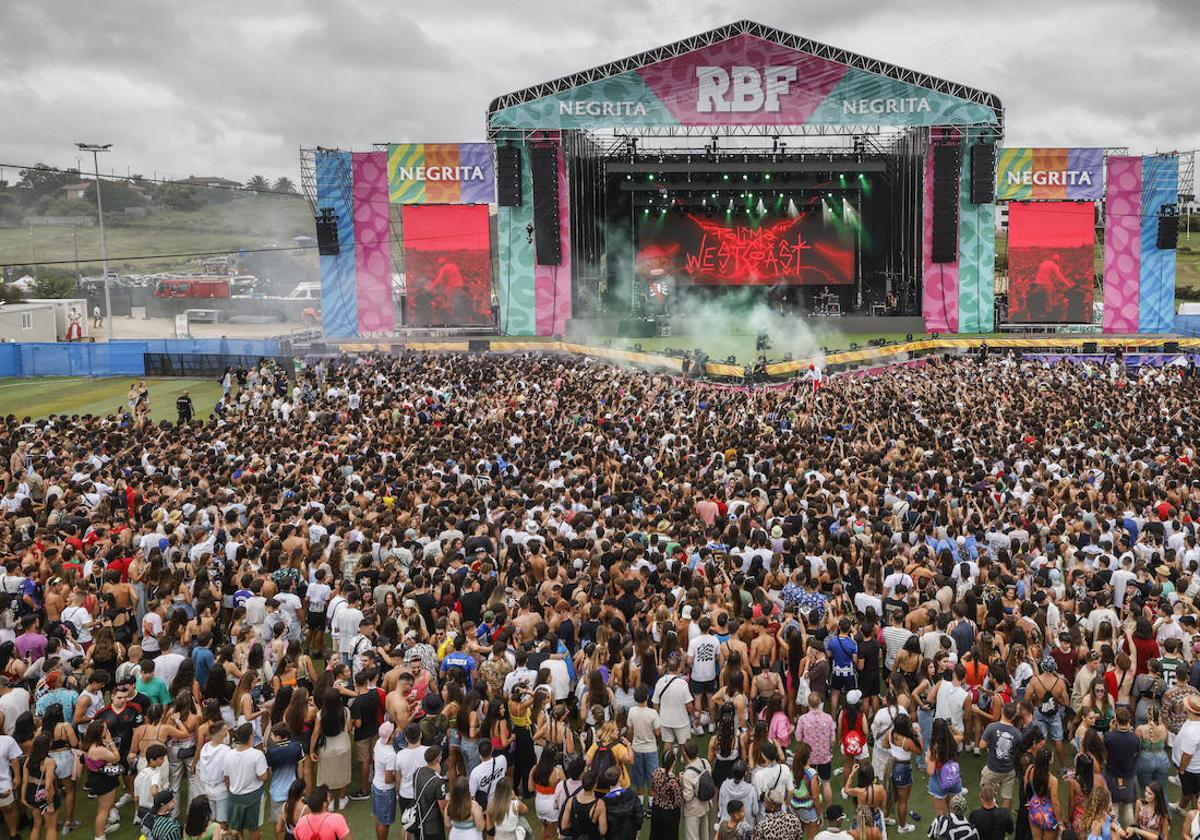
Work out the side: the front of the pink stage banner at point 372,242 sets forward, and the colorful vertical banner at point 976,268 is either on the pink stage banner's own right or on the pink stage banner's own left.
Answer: on the pink stage banner's own left

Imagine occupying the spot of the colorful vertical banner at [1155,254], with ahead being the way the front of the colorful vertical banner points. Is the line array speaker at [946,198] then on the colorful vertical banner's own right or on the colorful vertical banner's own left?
on the colorful vertical banner's own right

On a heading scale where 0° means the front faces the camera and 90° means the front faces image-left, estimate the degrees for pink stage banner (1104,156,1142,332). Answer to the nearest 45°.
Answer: approximately 0°

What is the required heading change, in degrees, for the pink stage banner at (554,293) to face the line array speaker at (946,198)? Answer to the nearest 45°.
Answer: approximately 90° to its left

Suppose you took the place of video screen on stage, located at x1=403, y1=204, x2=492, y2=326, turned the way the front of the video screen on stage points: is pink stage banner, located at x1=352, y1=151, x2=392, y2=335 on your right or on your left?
on your right

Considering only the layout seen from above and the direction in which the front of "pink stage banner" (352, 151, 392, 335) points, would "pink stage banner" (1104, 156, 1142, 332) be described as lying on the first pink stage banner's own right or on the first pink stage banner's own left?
on the first pink stage banner's own left

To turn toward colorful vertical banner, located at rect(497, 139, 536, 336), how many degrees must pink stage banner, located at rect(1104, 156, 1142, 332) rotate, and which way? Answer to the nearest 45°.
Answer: approximately 45° to its right

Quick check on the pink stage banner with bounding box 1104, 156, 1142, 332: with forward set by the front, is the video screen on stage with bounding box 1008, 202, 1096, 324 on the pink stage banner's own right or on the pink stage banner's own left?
on the pink stage banner's own right

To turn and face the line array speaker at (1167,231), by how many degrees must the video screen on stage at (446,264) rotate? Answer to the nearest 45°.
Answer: approximately 90° to its left

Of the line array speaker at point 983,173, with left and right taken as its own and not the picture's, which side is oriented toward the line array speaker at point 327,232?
right

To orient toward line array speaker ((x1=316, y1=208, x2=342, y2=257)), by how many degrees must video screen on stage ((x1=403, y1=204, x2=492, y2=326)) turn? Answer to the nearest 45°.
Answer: approximately 90° to its right

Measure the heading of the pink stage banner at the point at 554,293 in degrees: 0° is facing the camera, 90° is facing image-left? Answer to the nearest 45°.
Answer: approximately 0°
